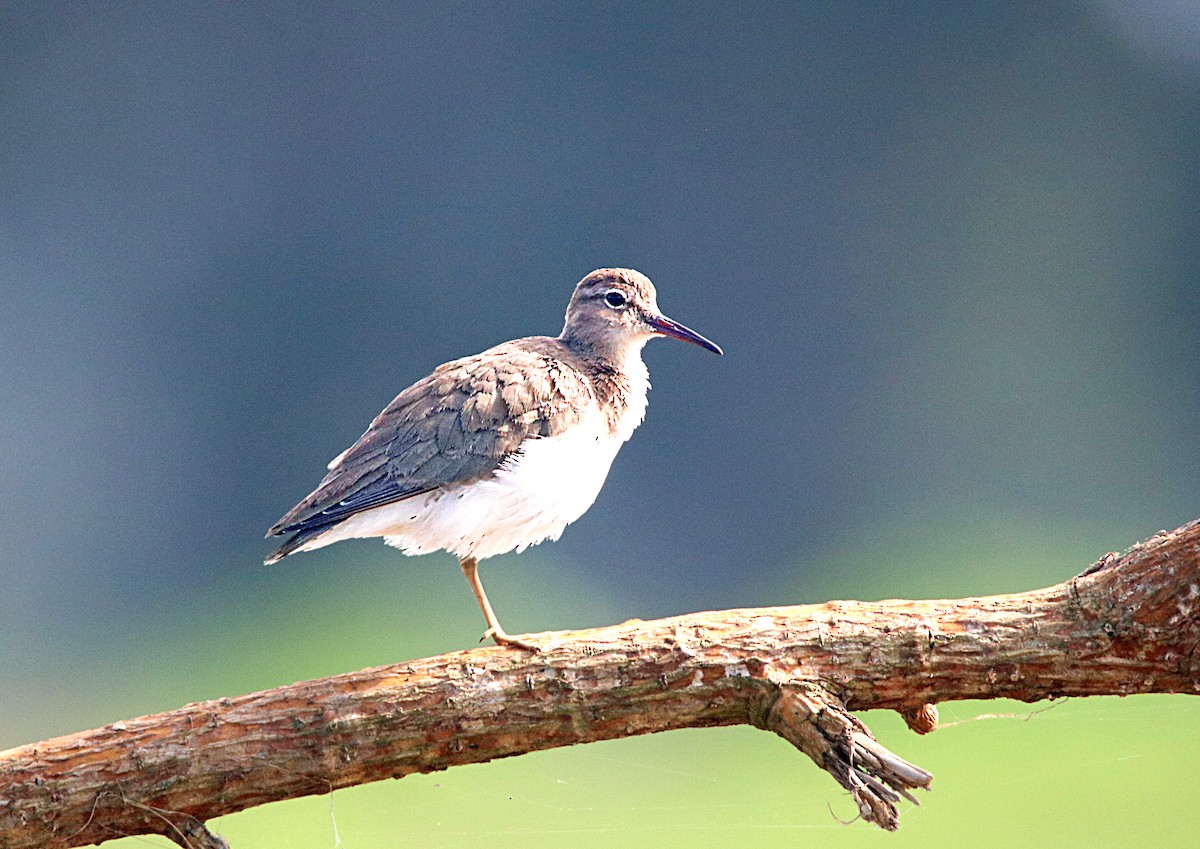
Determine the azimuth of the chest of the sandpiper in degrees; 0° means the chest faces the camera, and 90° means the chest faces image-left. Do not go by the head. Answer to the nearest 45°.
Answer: approximately 270°
